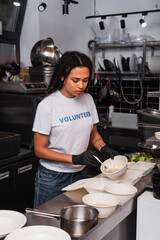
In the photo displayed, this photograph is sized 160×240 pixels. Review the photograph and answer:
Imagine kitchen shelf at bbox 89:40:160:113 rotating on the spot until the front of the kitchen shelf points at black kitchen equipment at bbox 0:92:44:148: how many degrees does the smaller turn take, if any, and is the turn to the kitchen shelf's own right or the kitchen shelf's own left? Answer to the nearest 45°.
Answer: approximately 45° to the kitchen shelf's own right

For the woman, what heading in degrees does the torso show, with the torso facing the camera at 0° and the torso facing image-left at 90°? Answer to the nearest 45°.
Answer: approximately 315°

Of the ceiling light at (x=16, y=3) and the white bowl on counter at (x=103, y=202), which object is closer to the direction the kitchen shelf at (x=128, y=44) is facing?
the white bowl on counter

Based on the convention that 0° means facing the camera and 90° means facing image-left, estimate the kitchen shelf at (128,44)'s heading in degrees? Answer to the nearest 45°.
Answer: approximately 0°

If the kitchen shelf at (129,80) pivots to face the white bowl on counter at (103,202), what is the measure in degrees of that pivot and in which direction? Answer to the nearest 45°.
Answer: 0° — it already faces it
